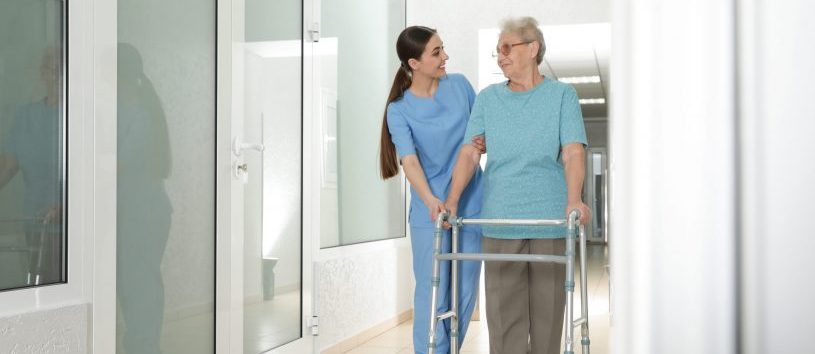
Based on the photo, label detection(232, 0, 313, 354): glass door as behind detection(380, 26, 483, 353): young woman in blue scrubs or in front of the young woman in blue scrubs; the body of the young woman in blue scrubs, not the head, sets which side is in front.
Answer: behind

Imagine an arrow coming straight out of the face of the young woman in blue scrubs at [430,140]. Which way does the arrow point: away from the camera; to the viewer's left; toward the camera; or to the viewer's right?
to the viewer's right

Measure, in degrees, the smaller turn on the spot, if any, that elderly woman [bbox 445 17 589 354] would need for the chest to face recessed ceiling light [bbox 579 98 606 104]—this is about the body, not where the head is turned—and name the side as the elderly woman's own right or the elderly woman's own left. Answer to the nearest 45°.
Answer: approximately 180°

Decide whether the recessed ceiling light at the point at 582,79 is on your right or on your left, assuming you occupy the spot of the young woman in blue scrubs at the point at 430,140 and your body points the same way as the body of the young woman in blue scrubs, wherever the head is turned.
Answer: on your left

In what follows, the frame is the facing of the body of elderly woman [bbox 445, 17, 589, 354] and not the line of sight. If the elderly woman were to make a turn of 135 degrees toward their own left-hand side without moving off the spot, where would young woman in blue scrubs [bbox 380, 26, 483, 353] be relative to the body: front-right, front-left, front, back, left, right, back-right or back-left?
left

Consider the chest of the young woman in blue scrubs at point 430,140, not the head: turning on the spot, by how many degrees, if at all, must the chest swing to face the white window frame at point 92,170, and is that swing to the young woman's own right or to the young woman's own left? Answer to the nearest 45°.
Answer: approximately 90° to the young woman's own right

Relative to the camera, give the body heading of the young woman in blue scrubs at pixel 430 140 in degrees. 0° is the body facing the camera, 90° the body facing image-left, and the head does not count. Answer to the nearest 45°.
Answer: approximately 315°

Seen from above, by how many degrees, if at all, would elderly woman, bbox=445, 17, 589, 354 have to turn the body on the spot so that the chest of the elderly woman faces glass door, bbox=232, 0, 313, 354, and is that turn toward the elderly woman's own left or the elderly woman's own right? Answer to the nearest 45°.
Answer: approximately 135° to the elderly woman's own right

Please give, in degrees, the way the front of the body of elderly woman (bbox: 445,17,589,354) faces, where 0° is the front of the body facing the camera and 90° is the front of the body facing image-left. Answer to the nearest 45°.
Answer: approximately 0°

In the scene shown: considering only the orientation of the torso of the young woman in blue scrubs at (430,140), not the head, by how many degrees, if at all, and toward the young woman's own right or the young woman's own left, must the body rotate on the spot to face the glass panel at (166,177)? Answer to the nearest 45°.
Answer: approximately 135° to the young woman's own right
